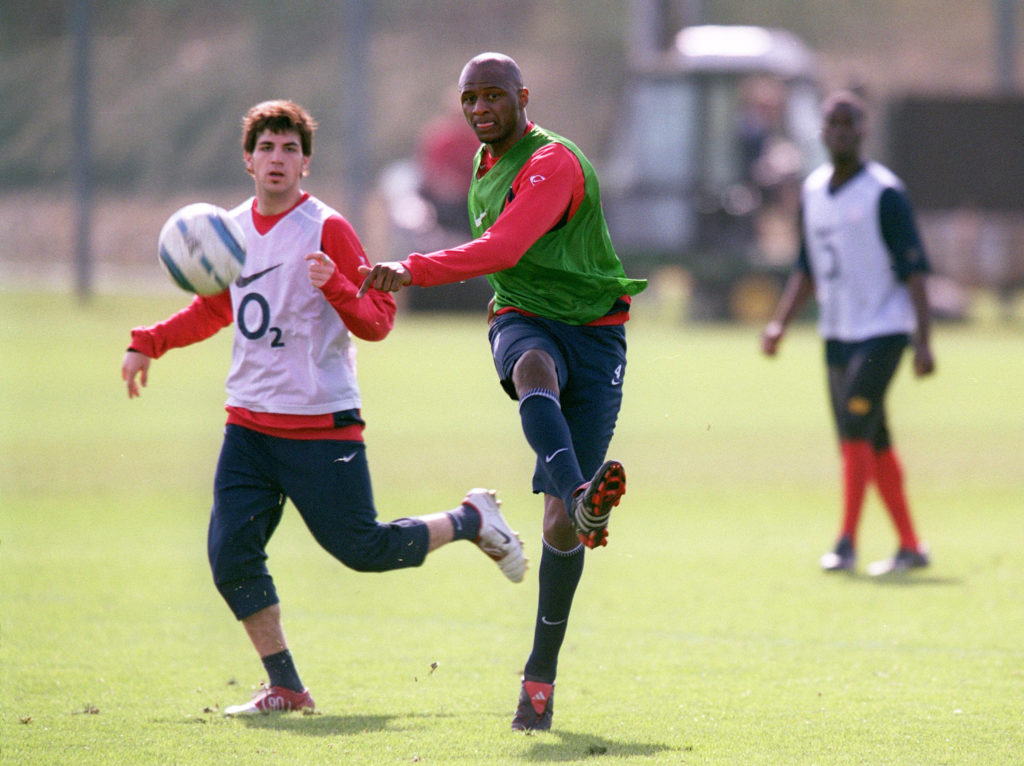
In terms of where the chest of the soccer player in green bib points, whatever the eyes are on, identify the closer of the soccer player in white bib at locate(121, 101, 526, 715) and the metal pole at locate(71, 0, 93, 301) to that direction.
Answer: the soccer player in white bib

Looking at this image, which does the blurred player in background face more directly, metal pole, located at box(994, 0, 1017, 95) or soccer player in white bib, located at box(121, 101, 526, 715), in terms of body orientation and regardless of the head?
the soccer player in white bib

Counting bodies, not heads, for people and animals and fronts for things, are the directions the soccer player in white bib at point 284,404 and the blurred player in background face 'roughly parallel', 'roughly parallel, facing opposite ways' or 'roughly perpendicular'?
roughly parallel

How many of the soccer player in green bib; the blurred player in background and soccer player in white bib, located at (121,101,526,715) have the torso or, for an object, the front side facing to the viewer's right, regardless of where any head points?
0

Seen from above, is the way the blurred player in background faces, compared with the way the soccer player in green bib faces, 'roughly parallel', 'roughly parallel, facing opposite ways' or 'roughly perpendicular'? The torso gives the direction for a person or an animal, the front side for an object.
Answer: roughly parallel

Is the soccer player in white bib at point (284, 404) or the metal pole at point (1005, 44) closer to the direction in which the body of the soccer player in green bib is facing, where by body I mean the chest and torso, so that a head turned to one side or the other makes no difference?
the soccer player in white bib

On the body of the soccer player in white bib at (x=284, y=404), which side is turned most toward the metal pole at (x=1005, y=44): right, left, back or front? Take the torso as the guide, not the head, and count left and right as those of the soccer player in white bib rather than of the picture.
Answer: back

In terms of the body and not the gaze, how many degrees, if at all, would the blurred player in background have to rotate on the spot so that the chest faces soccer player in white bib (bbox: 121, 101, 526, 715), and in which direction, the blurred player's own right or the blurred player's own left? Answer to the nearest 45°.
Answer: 0° — they already face them

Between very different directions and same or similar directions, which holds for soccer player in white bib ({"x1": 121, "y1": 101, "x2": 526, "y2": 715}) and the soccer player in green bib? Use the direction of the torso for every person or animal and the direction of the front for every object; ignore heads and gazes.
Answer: same or similar directions

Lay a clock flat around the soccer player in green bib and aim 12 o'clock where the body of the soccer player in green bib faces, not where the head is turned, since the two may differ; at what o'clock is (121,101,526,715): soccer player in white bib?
The soccer player in white bib is roughly at 2 o'clock from the soccer player in green bib.

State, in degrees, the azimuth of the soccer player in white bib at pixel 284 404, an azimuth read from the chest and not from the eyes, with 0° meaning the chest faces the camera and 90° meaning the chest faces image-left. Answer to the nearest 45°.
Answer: approximately 45°
